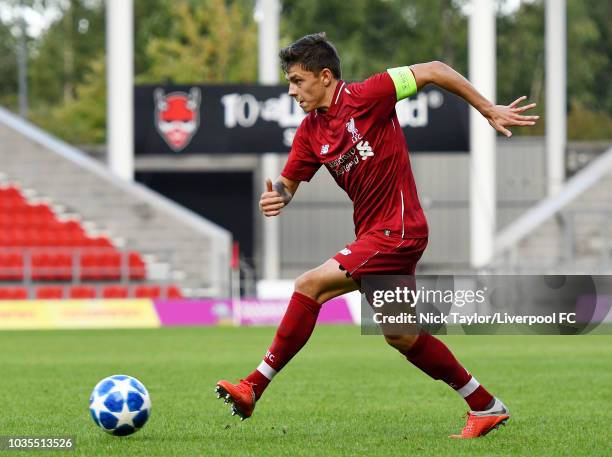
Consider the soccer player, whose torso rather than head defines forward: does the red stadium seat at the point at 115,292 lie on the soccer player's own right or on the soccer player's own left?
on the soccer player's own right

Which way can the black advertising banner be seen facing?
toward the camera

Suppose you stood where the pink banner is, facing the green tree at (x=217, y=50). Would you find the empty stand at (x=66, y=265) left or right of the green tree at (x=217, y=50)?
left

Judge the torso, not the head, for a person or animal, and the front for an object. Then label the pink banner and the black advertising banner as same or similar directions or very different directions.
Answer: same or similar directions

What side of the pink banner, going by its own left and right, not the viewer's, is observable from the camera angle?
front

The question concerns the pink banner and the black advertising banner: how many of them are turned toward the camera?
2

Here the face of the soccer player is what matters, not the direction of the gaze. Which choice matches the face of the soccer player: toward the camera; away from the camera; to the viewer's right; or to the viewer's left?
to the viewer's left

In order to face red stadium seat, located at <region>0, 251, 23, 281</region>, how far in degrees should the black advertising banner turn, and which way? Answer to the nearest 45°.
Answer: approximately 45° to its right

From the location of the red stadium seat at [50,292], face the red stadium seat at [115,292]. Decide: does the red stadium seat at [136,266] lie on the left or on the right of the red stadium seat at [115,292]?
left

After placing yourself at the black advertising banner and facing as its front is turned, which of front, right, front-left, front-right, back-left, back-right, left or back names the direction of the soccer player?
front

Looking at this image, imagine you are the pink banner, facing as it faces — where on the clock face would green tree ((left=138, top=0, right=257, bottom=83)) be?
The green tree is roughly at 6 o'clock from the pink banner.

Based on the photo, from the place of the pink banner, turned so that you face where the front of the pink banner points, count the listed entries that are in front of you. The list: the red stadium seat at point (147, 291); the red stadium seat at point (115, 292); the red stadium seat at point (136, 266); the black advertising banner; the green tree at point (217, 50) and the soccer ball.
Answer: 1

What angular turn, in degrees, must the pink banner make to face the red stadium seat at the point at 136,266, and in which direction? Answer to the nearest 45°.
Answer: approximately 135° to its right

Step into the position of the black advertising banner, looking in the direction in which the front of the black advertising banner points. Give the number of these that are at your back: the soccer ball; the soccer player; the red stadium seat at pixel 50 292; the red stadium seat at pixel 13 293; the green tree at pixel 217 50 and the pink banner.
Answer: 1

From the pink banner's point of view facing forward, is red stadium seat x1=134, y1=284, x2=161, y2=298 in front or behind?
behind

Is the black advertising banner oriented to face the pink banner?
yes
